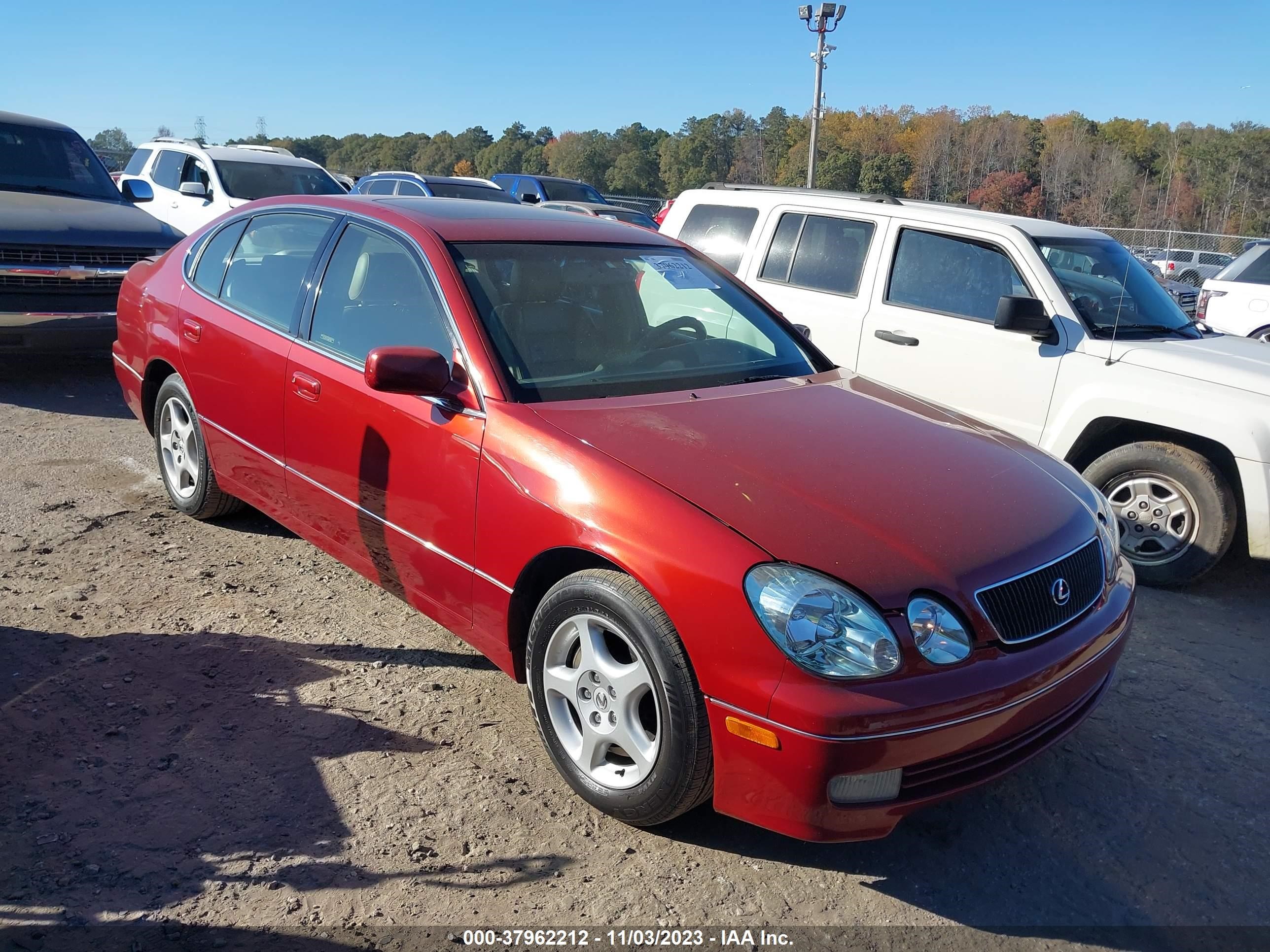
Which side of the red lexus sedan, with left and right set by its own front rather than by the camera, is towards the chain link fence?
left

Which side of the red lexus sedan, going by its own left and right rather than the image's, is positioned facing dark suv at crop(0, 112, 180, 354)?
back

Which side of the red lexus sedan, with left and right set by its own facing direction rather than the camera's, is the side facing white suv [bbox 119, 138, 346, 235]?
back

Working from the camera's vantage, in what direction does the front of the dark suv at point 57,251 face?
facing the viewer and to the right of the viewer

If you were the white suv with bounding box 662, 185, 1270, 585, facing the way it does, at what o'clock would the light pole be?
The light pole is roughly at 7 o'clock from the white suv.

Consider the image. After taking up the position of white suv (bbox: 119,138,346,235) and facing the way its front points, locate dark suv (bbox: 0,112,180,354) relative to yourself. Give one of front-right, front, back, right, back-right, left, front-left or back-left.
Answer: front-right

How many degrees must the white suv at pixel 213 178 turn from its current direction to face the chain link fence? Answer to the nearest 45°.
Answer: approximately 45° to its left

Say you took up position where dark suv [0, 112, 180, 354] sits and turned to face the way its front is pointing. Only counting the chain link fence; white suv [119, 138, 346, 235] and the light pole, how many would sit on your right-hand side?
0

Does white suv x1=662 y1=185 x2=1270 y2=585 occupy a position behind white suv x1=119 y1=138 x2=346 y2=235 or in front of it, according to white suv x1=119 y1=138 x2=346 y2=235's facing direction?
in front

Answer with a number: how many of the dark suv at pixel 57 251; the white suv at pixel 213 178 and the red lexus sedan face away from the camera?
0

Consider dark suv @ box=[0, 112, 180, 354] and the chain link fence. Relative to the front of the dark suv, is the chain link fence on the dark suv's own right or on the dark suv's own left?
on the dark suv's own left

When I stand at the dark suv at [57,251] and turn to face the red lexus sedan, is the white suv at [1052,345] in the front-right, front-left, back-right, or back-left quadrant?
front-left

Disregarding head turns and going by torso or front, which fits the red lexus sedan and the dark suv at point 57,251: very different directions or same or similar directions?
same or similar directions

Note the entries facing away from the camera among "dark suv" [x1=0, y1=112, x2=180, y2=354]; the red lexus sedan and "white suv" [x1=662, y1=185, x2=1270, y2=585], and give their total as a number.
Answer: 0
